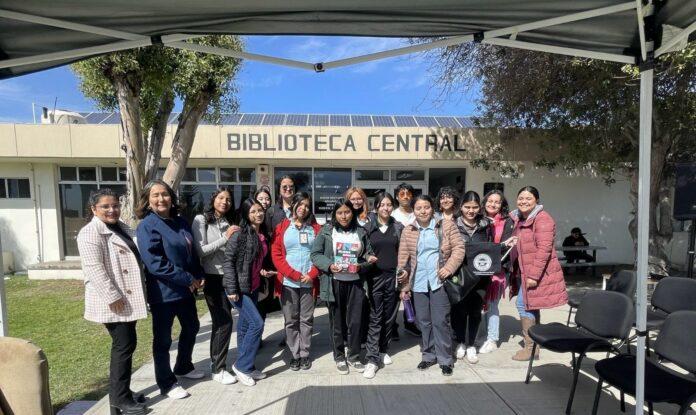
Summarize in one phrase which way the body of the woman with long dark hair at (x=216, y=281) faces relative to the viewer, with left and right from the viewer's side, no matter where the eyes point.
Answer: facing the viewer and to the right of the viewer

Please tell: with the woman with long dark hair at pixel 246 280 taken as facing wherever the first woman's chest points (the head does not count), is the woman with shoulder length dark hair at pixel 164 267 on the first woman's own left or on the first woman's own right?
on the first woman's own right

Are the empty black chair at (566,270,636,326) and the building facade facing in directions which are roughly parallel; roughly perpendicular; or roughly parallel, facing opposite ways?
roughly perpendicular

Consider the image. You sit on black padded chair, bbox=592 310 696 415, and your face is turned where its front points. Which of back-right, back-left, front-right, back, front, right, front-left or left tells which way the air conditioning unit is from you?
front-right

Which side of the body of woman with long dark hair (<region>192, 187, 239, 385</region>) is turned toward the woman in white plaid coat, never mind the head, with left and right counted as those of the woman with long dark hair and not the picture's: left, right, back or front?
right

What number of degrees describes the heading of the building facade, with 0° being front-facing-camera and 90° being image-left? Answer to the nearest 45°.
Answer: approximately 0°

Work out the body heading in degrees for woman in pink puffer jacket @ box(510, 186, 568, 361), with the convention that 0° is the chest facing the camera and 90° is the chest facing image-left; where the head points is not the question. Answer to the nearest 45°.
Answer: approximately 45°

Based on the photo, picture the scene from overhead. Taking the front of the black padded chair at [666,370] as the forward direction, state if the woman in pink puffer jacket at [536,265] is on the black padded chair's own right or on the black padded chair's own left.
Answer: on the black padded chair's own right

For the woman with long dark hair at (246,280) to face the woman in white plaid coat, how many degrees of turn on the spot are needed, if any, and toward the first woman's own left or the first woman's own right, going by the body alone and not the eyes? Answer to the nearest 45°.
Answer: approximately 135° to the first woman's own right

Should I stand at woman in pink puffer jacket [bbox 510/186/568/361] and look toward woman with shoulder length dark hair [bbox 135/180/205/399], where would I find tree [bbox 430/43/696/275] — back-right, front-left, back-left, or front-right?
back-right

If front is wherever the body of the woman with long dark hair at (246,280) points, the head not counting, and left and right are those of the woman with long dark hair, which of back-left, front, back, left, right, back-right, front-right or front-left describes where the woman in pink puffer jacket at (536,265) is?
front-left

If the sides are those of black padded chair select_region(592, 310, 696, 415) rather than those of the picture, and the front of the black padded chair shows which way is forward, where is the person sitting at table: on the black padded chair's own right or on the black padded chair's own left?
on the black padded chair's own right

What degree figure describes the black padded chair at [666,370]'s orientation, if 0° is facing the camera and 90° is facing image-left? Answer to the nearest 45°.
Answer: approximately 45°
